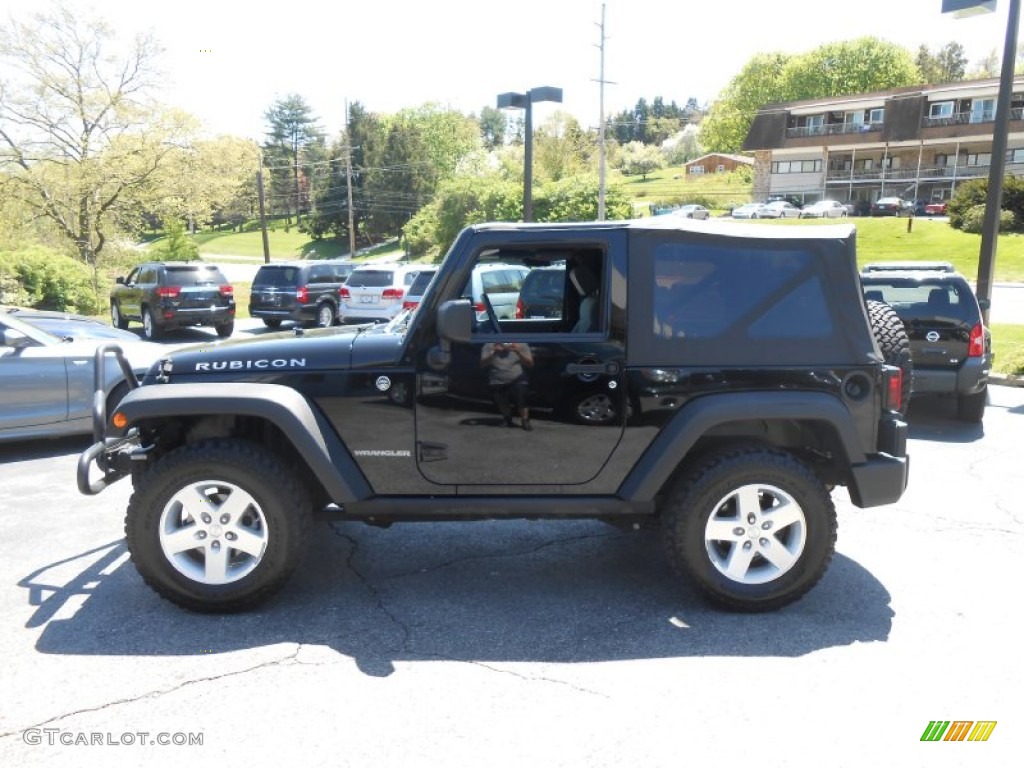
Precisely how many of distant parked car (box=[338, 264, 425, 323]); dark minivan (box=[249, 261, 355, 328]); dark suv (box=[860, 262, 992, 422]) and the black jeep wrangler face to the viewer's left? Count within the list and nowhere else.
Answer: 1

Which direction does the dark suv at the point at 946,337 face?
away from the camera

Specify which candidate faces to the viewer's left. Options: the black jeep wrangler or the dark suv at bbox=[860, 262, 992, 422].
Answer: the black jeep wrangler

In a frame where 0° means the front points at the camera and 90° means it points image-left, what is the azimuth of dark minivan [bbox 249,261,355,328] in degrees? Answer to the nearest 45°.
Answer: approximately 225°

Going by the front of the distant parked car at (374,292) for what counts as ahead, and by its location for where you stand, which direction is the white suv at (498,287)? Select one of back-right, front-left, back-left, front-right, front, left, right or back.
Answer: back-right

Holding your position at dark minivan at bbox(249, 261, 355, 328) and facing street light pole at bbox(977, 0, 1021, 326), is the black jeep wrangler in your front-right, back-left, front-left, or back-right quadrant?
front-right

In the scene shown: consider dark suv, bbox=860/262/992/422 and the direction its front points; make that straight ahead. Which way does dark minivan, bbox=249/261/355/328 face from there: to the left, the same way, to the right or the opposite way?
the same way

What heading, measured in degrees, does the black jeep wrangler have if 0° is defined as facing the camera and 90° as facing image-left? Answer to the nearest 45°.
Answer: approximately 90°

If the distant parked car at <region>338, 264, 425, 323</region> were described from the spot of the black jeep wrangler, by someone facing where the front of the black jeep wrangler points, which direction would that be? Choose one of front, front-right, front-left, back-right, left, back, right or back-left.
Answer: right

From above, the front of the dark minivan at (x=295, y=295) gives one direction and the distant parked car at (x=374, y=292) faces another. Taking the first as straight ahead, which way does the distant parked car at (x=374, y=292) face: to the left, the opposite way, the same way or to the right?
the same way

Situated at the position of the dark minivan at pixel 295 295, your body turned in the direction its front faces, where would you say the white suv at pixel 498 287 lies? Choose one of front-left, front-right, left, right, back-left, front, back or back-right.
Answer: back-right
